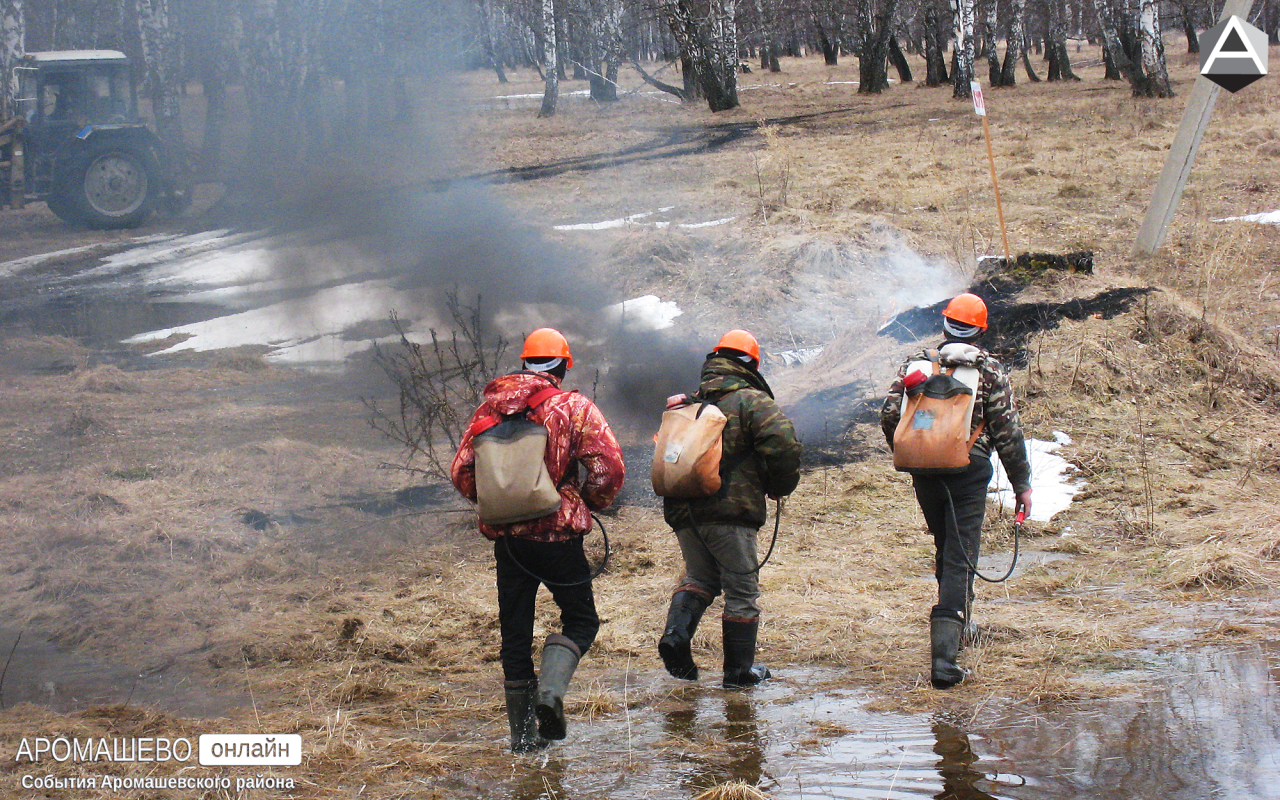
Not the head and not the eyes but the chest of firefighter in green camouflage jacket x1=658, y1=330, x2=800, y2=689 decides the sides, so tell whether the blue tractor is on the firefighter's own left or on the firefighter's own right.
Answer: on the firefighter's own left

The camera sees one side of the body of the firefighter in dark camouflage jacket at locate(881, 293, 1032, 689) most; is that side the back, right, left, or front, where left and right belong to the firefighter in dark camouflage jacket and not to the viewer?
back

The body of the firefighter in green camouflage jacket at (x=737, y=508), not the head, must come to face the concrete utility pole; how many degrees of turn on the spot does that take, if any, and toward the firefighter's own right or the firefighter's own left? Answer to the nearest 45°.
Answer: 0° — they already face it

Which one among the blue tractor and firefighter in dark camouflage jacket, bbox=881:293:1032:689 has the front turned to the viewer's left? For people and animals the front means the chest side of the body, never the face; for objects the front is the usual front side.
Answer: the blue tractor

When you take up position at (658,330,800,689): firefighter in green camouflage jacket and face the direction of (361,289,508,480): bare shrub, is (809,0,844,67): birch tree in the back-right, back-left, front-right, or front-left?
front-right

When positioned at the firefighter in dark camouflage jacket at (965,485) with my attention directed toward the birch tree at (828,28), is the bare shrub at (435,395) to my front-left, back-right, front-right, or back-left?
front-left

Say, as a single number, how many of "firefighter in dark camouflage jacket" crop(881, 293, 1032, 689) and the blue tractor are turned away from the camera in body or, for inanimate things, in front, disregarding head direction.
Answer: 1

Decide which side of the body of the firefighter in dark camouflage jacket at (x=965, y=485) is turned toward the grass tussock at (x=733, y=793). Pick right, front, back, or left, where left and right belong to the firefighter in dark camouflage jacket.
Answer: back

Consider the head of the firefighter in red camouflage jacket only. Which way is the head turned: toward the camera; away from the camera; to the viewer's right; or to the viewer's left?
away from the camera

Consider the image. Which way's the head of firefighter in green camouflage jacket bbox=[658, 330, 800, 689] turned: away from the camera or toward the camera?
away from the camera

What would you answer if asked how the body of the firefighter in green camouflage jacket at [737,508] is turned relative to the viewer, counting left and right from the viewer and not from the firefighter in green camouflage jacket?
facing away from the viewer and to the right of the viewer

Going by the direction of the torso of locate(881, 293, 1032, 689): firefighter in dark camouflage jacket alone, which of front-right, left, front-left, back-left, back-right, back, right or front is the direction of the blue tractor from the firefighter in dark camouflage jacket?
front-left

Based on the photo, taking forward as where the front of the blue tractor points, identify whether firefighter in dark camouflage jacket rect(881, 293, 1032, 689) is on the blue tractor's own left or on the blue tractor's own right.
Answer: on the blue tractor's own left

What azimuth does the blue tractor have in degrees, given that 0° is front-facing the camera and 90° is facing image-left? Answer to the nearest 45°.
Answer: approximately 90°
